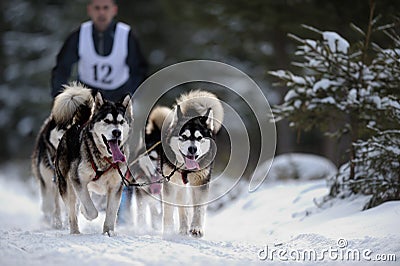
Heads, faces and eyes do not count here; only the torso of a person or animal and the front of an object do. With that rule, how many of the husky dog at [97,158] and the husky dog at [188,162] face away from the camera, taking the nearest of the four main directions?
0

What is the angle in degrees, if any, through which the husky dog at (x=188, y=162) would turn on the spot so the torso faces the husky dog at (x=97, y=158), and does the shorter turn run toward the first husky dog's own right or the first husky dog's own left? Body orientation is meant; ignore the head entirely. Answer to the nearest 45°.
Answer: approximately 45° to the first husky dog's own right

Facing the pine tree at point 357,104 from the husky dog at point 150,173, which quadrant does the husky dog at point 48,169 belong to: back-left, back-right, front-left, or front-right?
back-left

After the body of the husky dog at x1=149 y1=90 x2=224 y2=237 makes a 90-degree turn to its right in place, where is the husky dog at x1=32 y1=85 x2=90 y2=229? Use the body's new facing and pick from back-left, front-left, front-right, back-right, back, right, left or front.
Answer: front-right

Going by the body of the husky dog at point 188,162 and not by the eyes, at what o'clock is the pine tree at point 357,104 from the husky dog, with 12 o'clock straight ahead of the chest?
The pine tree is roughly at 8 o'clock from the husky dog.

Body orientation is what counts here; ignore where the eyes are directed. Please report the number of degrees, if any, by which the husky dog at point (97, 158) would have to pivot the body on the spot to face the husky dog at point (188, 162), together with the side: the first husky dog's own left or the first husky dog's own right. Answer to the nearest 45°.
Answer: approximately 45° to the first husky dog's own left

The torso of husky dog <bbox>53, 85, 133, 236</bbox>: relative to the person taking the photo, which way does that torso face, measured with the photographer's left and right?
facing the viewer and to the right of the viewer

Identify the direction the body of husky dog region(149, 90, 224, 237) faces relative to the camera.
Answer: toward the camera

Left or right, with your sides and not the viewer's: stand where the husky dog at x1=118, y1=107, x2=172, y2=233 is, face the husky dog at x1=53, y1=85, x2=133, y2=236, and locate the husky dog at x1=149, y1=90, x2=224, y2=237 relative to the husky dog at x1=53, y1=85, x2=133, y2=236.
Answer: left

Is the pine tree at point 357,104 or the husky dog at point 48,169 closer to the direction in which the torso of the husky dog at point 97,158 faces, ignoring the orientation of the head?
the pine tree

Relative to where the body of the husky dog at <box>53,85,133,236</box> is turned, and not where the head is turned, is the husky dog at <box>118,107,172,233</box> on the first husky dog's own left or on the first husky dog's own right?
on the first husky dog's own left
